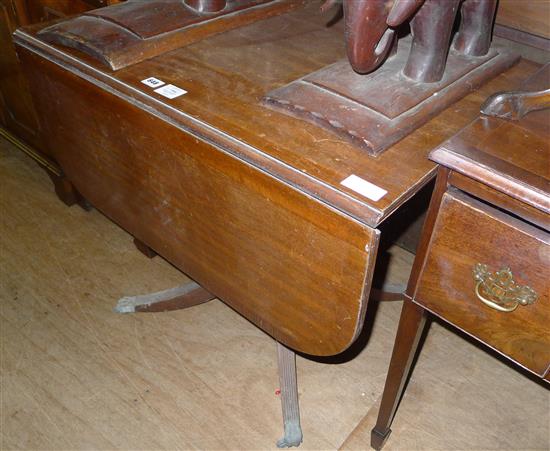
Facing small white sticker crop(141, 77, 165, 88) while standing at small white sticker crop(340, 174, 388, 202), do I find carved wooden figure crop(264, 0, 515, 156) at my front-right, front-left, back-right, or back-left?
front-right

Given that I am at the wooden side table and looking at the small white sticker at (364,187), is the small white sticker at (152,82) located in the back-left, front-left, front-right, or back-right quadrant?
front-right

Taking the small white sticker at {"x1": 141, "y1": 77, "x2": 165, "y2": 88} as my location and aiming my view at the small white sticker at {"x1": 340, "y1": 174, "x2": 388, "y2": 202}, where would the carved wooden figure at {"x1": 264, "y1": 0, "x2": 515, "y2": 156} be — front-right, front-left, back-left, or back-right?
front-left

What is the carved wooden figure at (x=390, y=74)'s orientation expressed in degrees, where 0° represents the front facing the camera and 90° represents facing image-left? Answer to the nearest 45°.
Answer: approximately 45°
